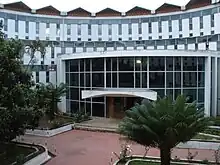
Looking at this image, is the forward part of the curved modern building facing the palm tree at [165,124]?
yes

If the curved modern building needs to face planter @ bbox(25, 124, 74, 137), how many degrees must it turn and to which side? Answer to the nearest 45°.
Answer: approximately 45° to its right

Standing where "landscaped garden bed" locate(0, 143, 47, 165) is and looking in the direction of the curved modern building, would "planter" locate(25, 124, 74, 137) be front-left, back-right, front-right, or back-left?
front-left

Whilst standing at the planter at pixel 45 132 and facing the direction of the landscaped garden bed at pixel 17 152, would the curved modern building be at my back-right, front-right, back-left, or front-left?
back-left

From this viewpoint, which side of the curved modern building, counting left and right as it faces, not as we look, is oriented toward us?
front

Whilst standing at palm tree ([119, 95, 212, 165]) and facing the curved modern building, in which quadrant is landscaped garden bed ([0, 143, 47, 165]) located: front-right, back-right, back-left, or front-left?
front-left

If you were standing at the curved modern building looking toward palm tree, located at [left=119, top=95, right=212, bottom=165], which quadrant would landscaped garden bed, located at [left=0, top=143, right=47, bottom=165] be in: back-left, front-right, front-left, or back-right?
front-right

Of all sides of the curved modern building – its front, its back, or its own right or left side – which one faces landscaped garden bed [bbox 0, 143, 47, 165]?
front
